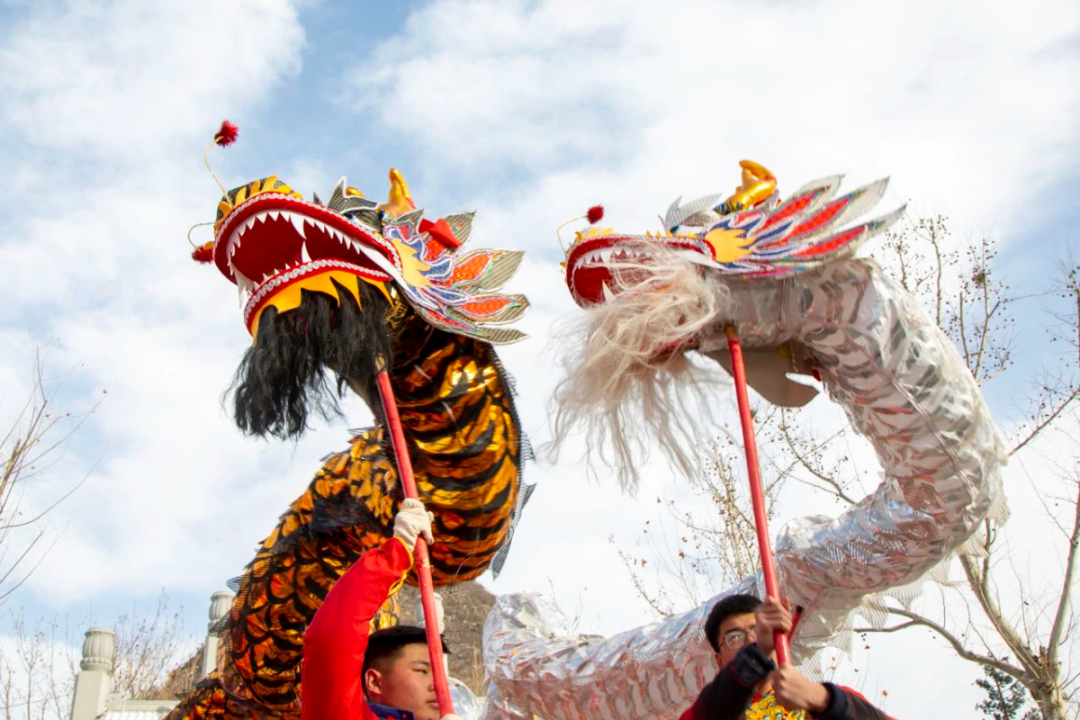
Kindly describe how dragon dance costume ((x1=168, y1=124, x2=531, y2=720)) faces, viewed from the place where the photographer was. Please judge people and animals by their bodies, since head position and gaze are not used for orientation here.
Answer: facing the viewer and to the left of the viewer

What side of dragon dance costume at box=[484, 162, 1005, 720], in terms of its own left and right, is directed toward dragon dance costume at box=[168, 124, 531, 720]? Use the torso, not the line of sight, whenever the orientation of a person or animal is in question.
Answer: front

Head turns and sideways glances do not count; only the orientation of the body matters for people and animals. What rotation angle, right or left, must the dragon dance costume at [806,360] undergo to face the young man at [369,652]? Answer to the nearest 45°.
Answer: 0° — it already faces them

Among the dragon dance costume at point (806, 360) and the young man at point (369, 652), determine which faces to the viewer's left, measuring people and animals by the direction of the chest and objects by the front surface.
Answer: the dragon dance costume

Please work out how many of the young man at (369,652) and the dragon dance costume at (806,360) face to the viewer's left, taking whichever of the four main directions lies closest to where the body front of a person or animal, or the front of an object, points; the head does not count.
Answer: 1

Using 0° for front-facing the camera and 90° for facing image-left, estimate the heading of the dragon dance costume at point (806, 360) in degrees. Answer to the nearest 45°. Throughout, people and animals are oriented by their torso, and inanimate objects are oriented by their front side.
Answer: approximately 90°
